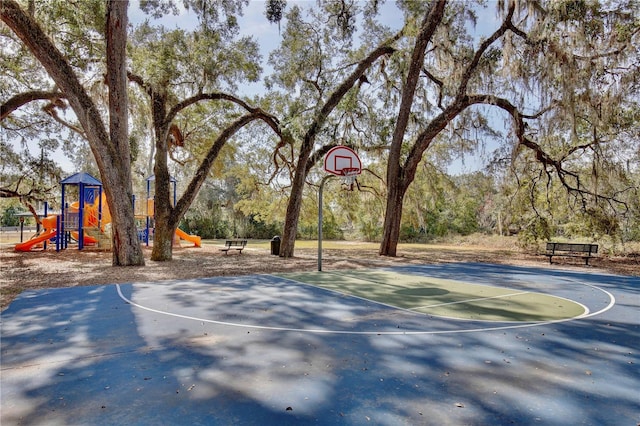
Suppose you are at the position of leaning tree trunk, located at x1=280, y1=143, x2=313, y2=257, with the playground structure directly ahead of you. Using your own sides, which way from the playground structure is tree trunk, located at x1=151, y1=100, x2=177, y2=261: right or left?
left

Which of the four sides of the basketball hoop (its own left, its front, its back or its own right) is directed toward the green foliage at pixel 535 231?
left

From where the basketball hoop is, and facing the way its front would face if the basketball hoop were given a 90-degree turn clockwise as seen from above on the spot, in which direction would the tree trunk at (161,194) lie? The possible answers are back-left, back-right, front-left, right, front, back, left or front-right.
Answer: front-right

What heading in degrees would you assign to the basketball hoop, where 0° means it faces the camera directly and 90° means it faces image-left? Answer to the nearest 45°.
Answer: approximately 315°

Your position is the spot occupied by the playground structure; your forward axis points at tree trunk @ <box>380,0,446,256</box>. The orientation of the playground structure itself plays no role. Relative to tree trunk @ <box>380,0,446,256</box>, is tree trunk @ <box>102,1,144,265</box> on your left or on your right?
right

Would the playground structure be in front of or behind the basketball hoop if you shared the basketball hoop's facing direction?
behind

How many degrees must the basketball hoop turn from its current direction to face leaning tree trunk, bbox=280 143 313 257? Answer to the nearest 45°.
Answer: approximately 180°

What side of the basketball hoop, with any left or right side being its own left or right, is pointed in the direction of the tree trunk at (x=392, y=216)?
left

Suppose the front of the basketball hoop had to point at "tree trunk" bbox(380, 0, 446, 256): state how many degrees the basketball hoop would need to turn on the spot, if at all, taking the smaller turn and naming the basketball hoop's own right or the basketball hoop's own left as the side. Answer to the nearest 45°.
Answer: approximately 90° to the basketball hoop's own left

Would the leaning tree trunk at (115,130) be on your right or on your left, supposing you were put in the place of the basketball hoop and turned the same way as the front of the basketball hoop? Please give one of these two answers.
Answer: on your right
